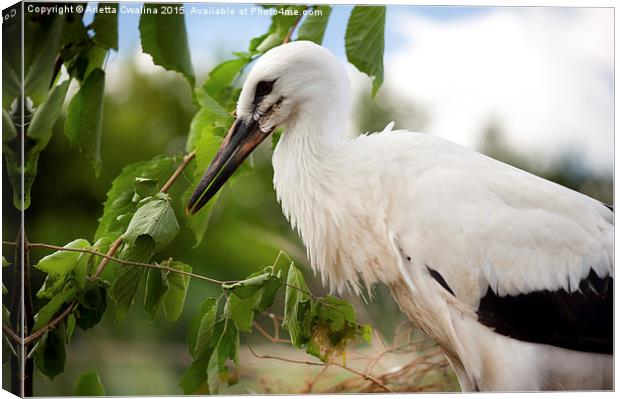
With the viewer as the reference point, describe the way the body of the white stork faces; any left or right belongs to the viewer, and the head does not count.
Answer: facing to the left of the viewer

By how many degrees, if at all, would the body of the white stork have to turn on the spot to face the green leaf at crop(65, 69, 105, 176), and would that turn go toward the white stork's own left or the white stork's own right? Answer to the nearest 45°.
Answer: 0° — it already faces it

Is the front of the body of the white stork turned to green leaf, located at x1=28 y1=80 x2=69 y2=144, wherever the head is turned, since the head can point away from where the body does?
yes

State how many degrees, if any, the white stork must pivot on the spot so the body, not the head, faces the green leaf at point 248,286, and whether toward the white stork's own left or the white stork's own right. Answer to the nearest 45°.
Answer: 0° — it already faces it

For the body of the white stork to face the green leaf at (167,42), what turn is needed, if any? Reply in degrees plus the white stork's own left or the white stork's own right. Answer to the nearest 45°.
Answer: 0° — it already faces it

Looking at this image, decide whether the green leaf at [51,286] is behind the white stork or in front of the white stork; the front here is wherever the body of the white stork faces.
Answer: in front

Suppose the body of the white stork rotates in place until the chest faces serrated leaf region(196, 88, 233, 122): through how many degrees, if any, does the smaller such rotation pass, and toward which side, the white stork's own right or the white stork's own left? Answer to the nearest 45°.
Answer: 0° — it already faces it

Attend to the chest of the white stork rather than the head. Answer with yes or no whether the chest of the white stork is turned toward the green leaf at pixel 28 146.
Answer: yes

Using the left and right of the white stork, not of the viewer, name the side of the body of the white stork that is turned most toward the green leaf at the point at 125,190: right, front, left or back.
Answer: front

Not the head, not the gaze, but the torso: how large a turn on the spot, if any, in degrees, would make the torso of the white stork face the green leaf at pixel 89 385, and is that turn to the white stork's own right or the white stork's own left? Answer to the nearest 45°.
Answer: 0° — it already faces it

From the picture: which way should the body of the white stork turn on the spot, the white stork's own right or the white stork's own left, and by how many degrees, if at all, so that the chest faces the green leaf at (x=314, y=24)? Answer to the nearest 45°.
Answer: approximately 45° to the white stork's own right

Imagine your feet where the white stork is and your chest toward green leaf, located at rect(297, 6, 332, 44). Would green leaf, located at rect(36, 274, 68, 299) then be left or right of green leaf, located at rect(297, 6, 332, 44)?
left

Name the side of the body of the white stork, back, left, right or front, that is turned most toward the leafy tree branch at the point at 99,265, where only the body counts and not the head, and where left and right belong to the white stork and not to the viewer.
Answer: front

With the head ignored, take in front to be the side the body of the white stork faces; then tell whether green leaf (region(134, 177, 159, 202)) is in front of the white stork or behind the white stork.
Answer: in front
